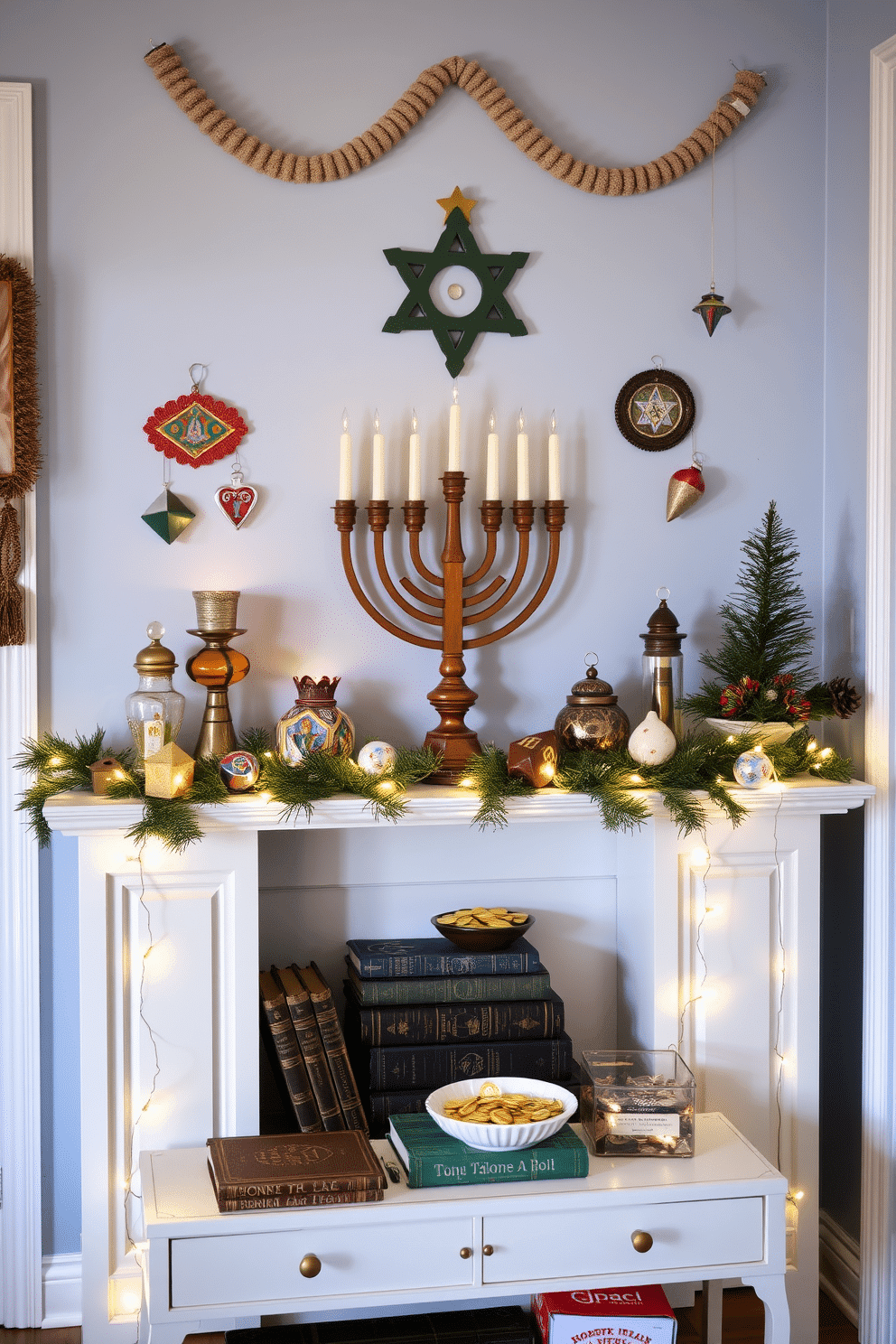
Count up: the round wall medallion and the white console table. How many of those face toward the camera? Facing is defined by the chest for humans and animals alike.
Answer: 2

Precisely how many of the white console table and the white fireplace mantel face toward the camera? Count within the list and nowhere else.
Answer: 2

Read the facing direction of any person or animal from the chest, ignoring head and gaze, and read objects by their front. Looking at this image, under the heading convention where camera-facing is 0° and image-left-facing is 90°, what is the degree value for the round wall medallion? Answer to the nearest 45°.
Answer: approximately 0°
